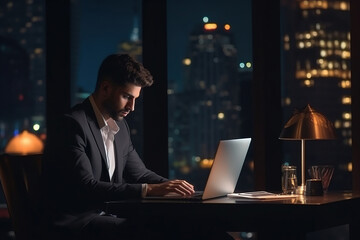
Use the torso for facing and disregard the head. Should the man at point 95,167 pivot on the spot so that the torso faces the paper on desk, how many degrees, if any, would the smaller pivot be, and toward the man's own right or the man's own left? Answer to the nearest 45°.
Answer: approximately 45° to the man's own left

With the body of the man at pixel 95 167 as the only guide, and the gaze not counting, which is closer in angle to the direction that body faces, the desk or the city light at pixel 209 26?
the desk

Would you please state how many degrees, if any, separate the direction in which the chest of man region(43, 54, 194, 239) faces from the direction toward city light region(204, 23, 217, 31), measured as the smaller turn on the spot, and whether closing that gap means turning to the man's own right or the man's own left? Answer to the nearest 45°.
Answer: approximately 90° to the man's own left

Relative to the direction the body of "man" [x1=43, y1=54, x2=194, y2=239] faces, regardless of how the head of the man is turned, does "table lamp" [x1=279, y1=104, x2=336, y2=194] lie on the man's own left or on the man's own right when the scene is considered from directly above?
on the man's own left

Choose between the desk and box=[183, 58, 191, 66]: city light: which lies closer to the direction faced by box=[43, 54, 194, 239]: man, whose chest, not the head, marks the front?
the desk

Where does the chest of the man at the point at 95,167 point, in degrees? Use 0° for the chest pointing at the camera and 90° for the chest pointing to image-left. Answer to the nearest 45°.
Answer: approximately 315°

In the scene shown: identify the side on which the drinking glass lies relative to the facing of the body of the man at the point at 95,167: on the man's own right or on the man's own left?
on the man's own left

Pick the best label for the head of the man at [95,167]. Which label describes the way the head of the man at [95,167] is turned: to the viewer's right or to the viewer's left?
to the viewer's right
